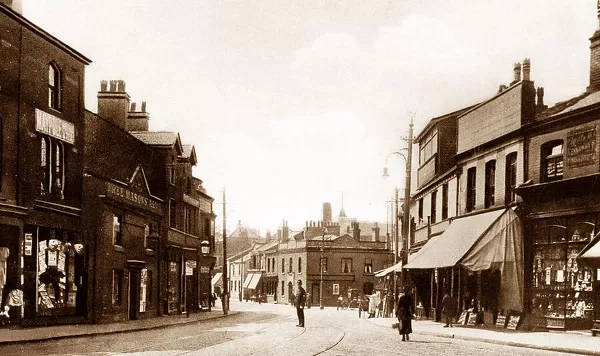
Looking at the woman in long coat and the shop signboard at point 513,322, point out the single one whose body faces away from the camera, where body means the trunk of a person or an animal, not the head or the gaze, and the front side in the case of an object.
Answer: the woman in long coat

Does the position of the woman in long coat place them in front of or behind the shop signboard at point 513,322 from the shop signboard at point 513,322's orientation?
in front

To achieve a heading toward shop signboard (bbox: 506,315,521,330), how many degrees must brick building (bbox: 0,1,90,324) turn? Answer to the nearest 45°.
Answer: approximately 45° to its left

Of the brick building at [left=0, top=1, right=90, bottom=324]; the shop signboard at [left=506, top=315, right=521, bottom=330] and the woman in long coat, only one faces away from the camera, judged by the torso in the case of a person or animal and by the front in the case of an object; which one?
the woman in long coat

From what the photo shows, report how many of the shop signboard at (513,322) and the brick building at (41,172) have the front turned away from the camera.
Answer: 0

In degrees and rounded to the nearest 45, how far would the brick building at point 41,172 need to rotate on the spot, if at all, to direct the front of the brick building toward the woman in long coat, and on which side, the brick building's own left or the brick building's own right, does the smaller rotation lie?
0° — it already faces them

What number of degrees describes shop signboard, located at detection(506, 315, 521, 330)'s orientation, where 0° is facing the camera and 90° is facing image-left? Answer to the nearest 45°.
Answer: approximately 45°

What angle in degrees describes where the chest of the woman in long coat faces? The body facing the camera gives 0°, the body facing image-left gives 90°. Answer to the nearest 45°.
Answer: approximately 180°

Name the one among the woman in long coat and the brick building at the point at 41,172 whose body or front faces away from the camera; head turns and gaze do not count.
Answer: the woman in long coat

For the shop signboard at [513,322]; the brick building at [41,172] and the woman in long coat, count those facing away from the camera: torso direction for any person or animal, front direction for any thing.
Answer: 1
